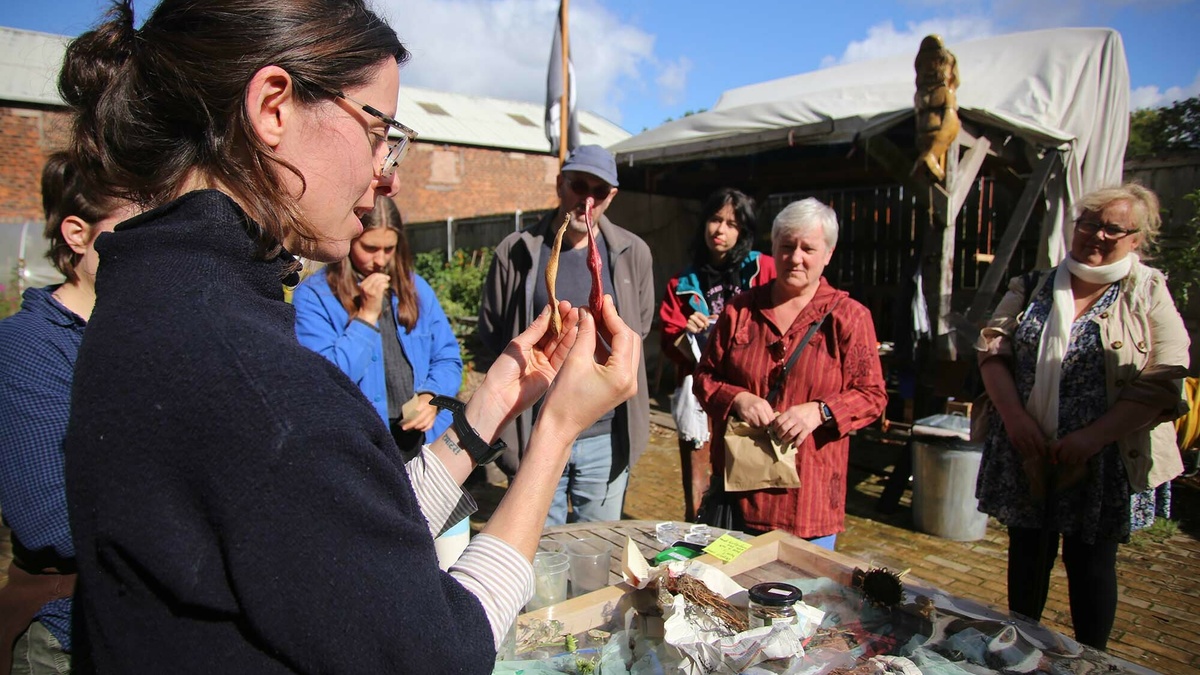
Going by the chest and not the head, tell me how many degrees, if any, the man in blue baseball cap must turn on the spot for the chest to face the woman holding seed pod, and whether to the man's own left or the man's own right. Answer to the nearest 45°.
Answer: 0° — they already face them

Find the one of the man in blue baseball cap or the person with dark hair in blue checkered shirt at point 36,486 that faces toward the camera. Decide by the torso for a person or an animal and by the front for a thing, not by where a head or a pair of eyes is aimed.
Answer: the man in blue baseball cap

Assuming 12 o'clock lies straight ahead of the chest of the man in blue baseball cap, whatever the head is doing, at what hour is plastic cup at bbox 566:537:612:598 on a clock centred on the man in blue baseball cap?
The plastic cup is roughly at 12 o'clock from the man in blue baseball cap.

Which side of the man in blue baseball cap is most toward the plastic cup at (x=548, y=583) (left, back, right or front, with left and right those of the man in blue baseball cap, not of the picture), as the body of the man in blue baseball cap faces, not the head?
front

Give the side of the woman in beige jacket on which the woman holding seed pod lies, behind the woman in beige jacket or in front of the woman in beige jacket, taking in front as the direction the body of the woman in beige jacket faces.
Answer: in front

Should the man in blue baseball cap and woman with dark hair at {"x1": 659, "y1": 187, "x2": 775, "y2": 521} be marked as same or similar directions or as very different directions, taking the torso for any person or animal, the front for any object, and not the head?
same or similar directions

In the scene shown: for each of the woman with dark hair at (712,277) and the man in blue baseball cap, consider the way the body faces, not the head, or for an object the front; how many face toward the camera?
2

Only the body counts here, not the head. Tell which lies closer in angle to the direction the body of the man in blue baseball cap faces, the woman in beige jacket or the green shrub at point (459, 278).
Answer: the woman in beige jacket

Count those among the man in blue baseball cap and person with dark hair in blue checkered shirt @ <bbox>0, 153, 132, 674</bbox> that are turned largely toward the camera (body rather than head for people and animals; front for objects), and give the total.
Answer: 1

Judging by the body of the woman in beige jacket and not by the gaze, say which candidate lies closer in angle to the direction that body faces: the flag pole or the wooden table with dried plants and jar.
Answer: the wooden table with dried plants and jar

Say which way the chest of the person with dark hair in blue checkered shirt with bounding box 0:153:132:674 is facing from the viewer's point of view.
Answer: to the viewer's right

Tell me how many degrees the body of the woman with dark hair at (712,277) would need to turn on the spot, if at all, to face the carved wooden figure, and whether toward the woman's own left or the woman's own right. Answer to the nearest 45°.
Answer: approximately 135° to the woman's own left

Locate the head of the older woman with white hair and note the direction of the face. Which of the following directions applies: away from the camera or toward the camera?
toward the camera

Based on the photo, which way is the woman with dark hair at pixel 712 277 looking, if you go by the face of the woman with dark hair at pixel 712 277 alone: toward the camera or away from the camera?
toward the camera

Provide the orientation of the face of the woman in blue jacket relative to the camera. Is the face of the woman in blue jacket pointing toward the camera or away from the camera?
toward the camera

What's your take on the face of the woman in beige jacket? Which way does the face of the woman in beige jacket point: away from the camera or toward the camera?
toward the camera

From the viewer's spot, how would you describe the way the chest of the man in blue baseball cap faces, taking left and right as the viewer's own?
facing the viewer

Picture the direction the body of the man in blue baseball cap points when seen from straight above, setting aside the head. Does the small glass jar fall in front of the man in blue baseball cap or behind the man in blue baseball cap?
in front
